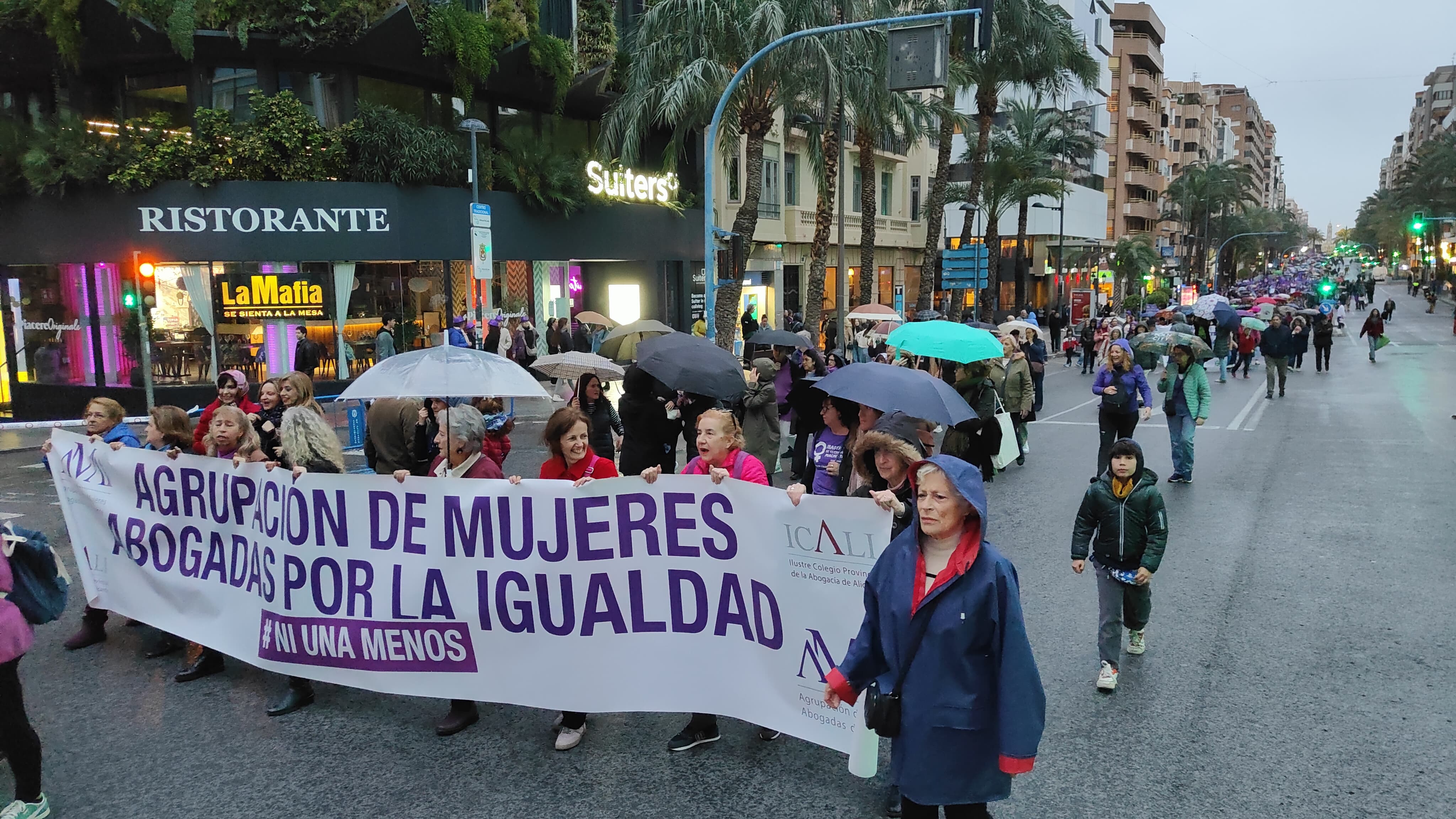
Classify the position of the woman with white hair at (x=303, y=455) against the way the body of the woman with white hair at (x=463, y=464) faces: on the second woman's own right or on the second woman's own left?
on the second woman's own right

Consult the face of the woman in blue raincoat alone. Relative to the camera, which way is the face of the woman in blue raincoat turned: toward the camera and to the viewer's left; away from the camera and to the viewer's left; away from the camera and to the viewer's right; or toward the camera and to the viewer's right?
toward the camera and to the viewer's left

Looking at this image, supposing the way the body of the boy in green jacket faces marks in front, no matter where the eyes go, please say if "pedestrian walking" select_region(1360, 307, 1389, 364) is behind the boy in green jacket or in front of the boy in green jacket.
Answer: behind

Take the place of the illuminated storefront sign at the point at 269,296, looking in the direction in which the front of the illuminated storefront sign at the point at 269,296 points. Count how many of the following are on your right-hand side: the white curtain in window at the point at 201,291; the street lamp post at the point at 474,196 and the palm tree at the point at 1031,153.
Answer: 1

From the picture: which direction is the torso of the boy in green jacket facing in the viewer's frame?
toward the camera

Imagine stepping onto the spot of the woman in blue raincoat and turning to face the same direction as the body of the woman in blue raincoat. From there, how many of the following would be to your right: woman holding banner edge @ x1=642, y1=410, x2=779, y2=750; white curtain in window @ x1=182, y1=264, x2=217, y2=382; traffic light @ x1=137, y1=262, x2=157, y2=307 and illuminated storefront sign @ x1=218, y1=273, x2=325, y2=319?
4

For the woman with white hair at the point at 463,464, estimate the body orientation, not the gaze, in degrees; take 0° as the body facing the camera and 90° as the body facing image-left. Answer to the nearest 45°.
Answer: approximately 45°

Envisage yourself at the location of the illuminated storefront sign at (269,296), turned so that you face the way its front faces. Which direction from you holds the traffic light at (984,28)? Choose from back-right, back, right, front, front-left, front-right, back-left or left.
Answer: front-left

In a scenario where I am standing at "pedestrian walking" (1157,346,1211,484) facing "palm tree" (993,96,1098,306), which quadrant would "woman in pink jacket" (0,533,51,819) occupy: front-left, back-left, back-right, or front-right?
back-left

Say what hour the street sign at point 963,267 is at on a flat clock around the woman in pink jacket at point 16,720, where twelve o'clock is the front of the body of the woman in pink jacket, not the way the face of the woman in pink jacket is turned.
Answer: The street sign is roughly at 5 o'clock from the woman in pink jacket.

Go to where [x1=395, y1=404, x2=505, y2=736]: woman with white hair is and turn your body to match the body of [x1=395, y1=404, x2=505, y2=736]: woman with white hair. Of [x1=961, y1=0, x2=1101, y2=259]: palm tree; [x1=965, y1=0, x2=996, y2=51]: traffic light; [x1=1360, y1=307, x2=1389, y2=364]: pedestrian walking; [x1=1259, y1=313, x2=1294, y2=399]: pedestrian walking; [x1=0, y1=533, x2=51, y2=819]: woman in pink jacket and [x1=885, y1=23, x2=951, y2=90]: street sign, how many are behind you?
5

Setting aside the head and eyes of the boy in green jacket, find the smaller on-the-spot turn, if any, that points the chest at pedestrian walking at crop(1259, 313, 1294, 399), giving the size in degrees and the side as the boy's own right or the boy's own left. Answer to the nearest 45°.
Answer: approximately 180°

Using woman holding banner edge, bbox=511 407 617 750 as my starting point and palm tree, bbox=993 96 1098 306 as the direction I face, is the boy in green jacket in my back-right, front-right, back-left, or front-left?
front-right

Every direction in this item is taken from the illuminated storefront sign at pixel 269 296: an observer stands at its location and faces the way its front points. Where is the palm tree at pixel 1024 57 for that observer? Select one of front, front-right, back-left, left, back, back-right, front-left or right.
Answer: left

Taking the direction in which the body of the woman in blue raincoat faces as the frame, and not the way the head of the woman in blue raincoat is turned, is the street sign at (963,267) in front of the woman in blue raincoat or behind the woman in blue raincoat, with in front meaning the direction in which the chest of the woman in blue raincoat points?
behind
